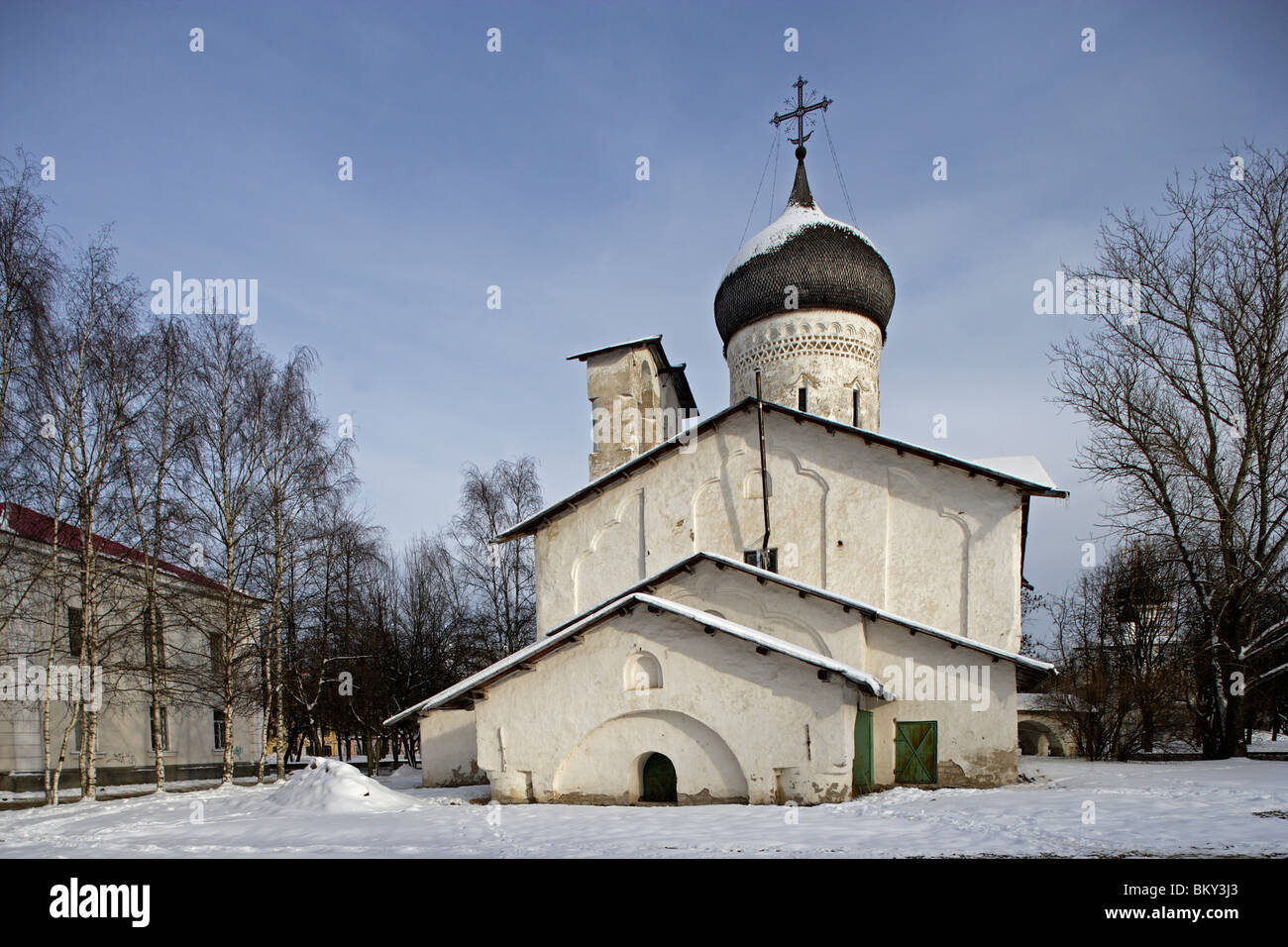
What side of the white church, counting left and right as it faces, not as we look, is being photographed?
front

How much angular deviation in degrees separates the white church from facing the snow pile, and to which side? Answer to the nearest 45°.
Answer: approximately 45° to its right
